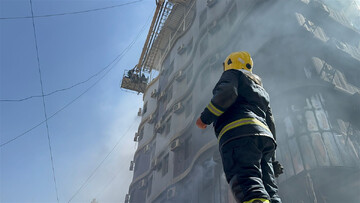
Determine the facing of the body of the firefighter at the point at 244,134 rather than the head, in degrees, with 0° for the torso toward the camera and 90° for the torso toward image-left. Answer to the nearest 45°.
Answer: approximately 135°

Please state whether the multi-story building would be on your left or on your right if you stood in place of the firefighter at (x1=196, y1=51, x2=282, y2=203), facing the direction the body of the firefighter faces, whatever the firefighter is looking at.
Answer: on your right
